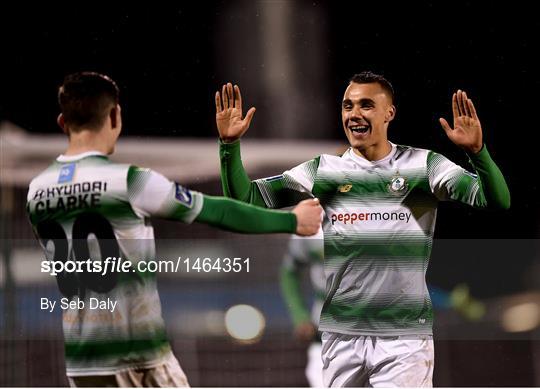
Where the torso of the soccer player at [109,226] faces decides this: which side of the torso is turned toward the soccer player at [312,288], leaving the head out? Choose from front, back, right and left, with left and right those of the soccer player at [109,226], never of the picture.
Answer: front

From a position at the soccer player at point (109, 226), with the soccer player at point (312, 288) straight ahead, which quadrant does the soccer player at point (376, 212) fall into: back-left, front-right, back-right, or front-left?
front-right

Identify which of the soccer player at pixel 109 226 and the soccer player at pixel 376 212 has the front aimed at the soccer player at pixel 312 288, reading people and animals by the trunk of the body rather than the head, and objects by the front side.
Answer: the soccer player at pixel 109 226

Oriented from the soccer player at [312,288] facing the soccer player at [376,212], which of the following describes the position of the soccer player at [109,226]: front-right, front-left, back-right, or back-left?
front-right

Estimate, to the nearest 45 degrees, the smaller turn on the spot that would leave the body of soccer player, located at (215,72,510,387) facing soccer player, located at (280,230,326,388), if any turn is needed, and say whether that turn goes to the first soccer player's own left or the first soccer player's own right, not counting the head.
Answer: approximately 135° to the first soccer player's own right

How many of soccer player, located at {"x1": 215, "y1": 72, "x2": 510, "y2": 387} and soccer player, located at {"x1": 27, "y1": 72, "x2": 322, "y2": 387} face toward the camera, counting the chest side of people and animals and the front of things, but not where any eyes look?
1

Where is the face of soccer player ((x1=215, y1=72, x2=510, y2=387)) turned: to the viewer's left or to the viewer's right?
to the viewer's left

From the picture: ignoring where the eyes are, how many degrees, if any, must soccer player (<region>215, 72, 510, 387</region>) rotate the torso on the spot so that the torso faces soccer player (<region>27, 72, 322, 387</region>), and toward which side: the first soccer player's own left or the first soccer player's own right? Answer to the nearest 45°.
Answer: approximately 45° to the first soccer player's own right

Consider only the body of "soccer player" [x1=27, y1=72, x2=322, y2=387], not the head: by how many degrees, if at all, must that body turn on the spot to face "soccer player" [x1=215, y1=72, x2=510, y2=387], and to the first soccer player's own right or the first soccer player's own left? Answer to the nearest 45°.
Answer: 0° — they already face them

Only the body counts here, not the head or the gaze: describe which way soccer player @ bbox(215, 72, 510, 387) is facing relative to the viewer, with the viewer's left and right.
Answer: facing the viewer

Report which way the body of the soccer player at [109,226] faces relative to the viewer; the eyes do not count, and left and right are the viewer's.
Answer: facing away from the viewer and to the right of the viewer
